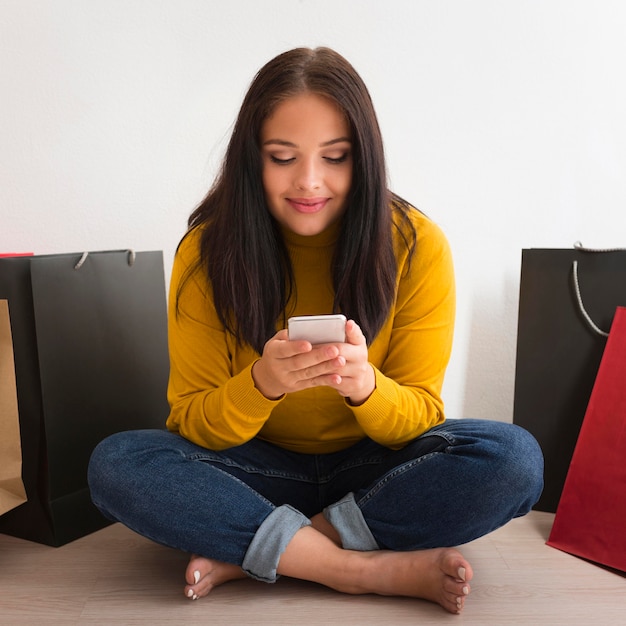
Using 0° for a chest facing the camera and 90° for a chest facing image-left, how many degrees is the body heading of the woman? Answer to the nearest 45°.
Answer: approximately 0°

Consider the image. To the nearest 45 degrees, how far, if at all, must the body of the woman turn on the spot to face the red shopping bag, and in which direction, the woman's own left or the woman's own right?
approximately 90° to the woman's own left

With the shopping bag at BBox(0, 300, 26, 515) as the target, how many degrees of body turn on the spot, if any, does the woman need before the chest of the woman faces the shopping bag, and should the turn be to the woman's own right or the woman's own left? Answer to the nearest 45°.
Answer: approximately 90° to the woman's own right
